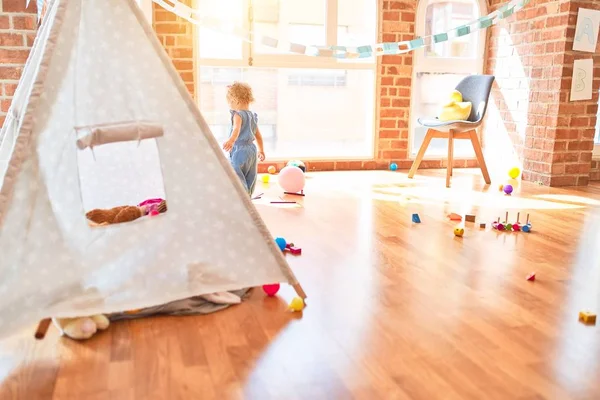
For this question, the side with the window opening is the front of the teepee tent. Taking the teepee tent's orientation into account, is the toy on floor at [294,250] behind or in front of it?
behind

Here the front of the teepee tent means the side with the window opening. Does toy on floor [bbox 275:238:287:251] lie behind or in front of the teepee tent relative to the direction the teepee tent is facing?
behind

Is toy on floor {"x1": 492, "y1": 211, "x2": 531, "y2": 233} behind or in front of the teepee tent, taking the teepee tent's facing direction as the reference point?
behind

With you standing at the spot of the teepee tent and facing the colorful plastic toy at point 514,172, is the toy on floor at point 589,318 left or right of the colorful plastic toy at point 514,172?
right

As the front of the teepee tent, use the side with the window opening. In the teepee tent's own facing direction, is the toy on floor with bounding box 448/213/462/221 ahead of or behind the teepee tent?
behind
